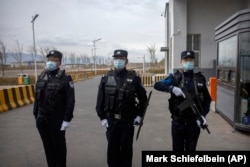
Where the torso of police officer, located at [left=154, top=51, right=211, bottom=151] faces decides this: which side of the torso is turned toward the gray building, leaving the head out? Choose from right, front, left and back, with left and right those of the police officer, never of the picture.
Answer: back

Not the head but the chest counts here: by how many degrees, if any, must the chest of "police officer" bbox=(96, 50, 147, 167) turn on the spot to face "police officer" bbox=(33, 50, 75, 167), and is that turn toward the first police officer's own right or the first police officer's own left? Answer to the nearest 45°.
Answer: approximately 90° to the first police officer's own right

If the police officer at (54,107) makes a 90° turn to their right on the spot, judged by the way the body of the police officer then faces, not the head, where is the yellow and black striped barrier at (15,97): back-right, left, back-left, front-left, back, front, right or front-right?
front-right

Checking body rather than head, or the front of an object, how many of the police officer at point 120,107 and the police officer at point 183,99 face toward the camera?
2

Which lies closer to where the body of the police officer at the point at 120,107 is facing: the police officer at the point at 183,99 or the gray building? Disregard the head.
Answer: the police officer

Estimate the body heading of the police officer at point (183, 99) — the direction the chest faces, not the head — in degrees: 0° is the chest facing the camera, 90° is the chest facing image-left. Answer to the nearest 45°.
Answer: approximately 0°

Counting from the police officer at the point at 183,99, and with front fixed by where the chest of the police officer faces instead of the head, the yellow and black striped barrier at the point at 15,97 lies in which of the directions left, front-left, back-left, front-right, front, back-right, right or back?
back-right

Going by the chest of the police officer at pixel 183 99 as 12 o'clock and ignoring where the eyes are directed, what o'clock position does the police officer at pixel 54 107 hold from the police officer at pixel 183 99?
the police officer at pixel 54 107 is roughly at 3 o'clock from the police officer at pixel 183 99.

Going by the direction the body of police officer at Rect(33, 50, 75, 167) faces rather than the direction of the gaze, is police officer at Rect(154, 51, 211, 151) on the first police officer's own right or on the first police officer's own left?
on the first police officer's own left

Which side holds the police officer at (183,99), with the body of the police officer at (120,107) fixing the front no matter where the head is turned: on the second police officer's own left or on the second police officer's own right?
on the second police officer's own left

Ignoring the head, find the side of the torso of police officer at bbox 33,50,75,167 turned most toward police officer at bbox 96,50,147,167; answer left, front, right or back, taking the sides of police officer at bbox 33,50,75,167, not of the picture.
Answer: left
